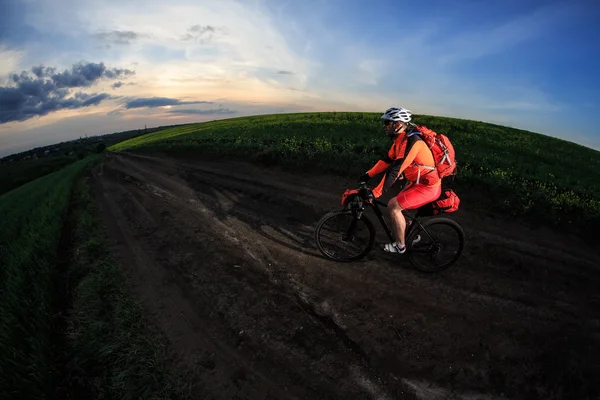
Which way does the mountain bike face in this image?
to the viewer's left

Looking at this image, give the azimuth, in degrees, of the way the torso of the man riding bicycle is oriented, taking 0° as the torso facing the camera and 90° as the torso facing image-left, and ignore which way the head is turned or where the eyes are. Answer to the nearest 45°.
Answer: approximately 90°
